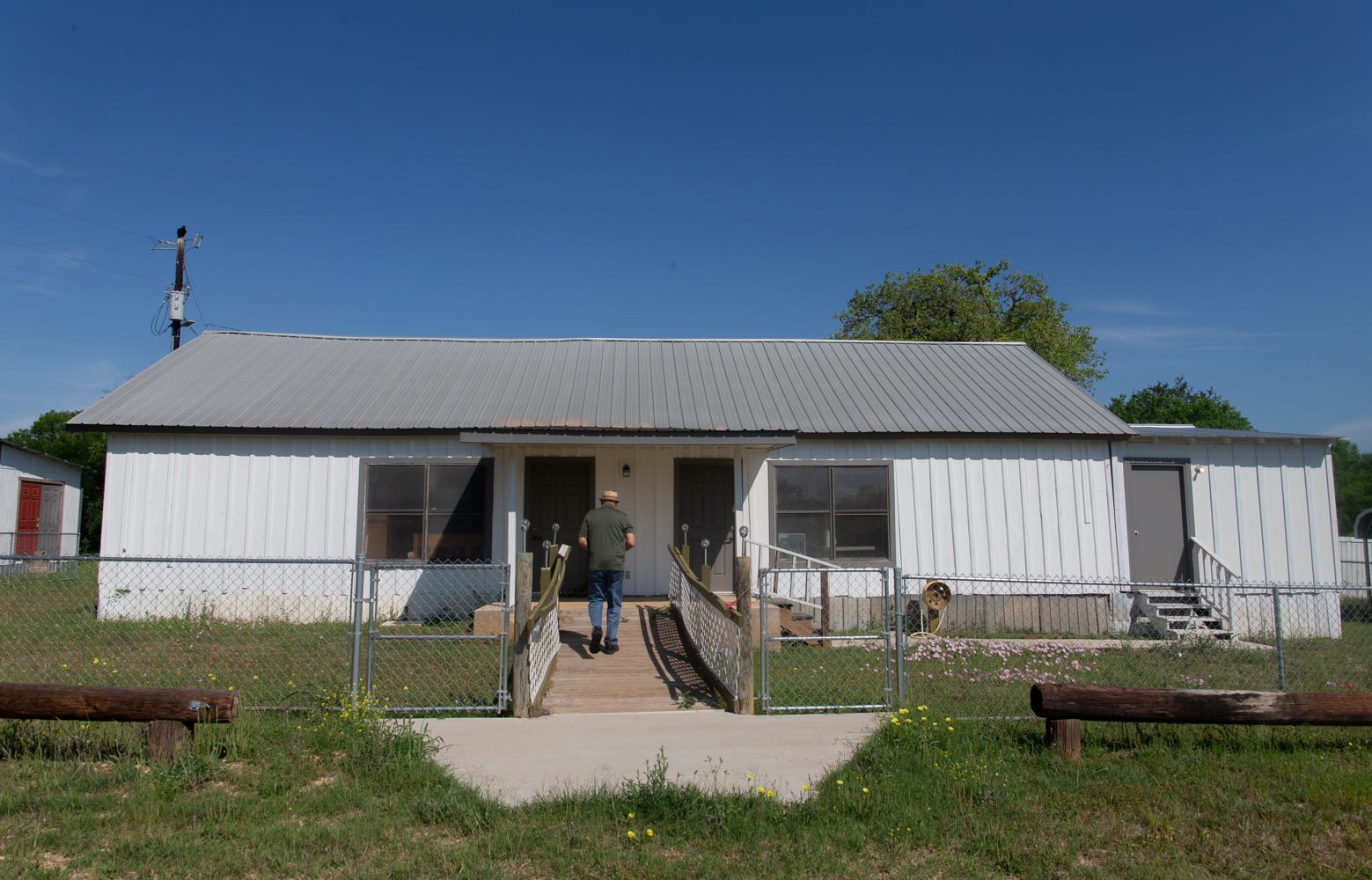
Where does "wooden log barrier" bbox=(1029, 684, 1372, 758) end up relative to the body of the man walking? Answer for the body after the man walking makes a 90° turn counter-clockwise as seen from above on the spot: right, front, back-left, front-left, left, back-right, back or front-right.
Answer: back-left

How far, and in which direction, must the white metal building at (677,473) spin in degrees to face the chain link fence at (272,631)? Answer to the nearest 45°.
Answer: approximately 45° to its right

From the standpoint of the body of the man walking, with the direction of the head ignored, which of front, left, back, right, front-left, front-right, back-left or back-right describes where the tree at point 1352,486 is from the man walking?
front-right

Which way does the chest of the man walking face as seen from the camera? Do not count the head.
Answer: away from the camera

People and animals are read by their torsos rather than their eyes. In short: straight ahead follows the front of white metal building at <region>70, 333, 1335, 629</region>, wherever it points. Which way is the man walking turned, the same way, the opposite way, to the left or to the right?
the opposite way

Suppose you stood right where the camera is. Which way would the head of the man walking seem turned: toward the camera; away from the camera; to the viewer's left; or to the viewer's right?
away from the camera

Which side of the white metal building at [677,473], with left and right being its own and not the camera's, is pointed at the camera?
front

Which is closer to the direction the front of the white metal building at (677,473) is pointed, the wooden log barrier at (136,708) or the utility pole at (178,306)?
the wooden log barrier

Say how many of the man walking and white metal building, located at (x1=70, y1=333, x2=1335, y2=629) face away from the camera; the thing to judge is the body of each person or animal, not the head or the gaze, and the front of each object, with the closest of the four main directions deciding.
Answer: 1

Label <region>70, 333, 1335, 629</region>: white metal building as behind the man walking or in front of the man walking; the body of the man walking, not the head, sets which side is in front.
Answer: in front

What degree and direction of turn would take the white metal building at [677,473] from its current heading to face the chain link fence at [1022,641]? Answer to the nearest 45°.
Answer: approximately 45° to its left

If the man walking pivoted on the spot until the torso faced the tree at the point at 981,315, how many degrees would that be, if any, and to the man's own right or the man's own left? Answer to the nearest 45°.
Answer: approximately 45° to the man's own right

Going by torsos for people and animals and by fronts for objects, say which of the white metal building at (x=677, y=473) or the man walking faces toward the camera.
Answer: the white metal building

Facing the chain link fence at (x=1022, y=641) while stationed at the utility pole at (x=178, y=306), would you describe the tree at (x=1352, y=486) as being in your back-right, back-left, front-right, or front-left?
front-left

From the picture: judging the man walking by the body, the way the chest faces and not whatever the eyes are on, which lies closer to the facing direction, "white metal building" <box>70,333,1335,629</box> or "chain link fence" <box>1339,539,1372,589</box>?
the white metal building

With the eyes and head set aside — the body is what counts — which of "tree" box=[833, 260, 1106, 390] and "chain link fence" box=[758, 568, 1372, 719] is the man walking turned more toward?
the tree

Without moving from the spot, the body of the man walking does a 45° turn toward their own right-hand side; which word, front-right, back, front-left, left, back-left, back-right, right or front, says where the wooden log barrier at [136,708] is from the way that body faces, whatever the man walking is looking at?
back

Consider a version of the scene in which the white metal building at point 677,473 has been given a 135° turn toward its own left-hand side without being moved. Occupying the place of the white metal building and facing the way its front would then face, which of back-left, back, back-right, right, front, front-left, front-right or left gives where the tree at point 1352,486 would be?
front

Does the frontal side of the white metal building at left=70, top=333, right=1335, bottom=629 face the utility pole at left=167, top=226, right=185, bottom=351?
no

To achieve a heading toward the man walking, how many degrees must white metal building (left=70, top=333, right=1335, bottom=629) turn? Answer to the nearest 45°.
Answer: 0° — it already faces them

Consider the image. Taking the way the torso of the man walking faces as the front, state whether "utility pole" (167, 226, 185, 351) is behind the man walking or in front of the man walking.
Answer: in front
